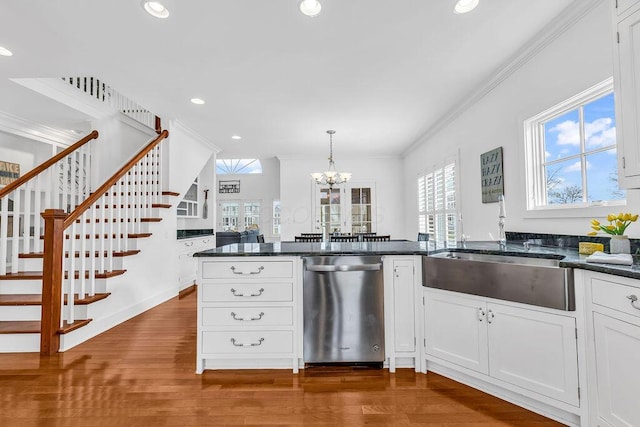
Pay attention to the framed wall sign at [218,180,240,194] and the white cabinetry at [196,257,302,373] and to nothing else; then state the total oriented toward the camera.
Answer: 2

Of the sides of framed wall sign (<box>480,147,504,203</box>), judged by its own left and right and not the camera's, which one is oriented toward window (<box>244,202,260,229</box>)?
right

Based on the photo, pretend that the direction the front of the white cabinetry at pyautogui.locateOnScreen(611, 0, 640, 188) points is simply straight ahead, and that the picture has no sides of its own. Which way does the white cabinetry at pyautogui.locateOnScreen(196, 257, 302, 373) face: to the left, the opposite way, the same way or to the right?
to the left

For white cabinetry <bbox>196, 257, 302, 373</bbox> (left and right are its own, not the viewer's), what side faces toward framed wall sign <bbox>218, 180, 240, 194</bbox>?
back

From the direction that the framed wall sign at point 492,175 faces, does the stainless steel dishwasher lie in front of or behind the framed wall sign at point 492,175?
in front

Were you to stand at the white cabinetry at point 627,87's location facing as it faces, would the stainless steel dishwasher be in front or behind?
in front

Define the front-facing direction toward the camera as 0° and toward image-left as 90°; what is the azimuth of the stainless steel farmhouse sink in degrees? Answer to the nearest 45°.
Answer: approximately 45°

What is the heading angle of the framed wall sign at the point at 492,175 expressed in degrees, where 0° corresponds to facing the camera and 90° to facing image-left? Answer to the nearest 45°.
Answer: approximately 45°

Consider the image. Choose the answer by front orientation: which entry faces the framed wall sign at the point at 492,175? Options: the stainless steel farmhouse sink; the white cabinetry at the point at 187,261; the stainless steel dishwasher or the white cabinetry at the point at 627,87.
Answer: the white cabinetry at the point at 187,261

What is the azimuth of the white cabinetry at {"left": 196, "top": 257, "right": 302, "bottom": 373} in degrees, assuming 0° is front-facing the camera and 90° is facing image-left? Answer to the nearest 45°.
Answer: approximately 0°

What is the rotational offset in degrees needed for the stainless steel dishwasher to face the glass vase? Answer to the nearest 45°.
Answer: approximately 90° to its left

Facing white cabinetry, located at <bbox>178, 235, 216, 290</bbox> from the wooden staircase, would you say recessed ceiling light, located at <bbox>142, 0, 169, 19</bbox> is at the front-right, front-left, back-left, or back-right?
back-right
